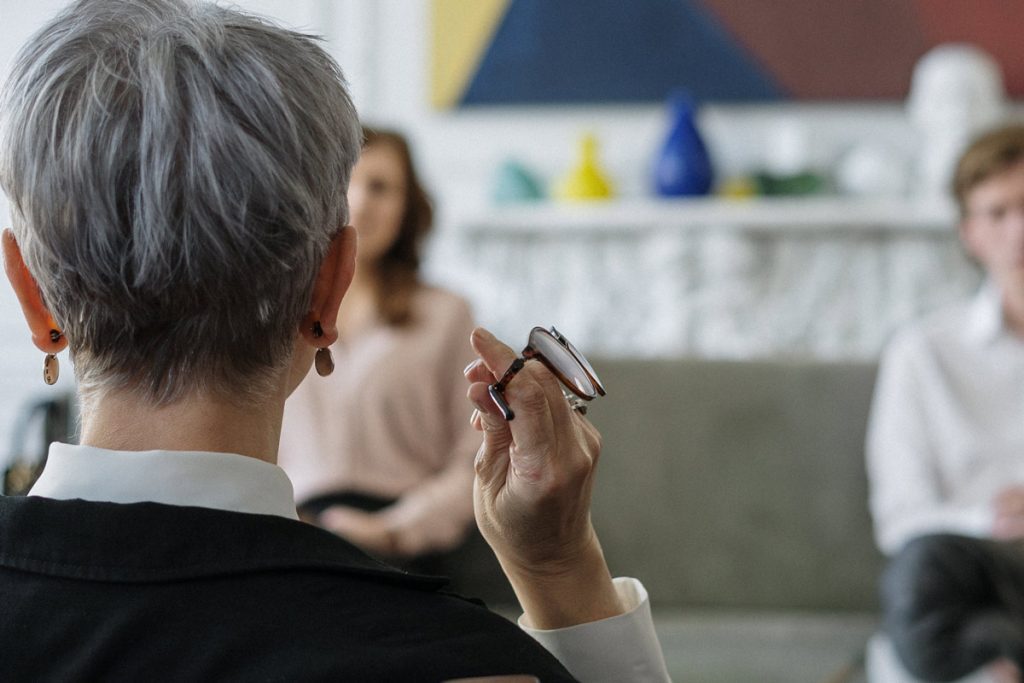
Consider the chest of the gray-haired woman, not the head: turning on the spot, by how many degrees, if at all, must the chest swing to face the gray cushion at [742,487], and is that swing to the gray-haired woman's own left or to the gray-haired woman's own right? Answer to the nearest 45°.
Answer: approximately 45° to the gray-haired woman's own right

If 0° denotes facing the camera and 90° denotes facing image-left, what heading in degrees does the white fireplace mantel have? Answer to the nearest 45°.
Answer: approximately 0°

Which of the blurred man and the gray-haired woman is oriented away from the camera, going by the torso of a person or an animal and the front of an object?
the gray-haired woman

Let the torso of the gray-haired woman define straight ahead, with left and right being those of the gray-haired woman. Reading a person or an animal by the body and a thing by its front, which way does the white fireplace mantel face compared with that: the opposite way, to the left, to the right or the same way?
the opposite way

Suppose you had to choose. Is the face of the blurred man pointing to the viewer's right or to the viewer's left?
to the viewer's left

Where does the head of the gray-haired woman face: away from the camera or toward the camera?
away from the camera

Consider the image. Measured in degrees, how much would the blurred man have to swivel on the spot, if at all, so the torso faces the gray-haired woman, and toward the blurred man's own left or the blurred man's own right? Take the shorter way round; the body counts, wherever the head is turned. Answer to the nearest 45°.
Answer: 0° — they already face them

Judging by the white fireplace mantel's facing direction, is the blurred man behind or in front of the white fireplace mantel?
in front

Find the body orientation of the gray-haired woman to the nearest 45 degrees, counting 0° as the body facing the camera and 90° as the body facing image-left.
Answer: approximately 180°
